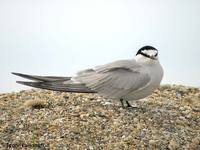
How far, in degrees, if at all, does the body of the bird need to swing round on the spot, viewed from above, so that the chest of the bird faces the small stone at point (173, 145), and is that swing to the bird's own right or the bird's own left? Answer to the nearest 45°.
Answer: approximately 45° to the bird's own right

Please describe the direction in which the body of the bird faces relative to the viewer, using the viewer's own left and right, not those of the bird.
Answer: facing to the right of the viewer
